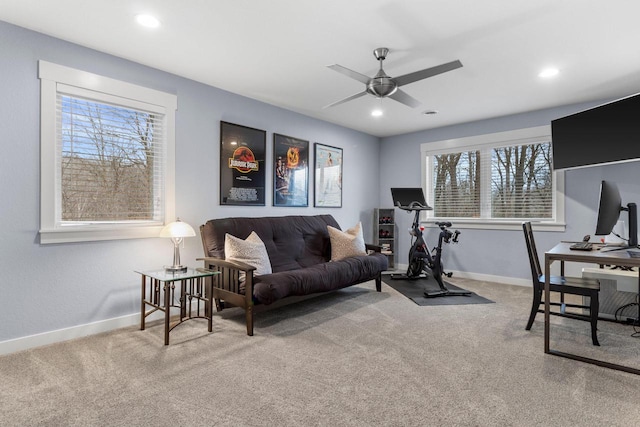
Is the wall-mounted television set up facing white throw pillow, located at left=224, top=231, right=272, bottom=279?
yes

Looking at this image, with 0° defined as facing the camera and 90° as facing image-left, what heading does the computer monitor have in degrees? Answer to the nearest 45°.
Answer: approximately 90°

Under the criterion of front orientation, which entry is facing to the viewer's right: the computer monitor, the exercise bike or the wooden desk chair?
the wooden desk chair

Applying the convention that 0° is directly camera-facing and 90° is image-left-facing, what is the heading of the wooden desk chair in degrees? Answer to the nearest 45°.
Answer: approximately 270°

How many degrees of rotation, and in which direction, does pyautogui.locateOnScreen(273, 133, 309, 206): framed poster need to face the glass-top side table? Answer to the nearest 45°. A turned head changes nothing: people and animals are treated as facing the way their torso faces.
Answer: approximately 90° to its right

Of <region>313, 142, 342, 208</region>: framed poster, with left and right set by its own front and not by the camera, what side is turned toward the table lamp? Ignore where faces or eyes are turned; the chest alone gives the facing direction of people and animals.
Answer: right

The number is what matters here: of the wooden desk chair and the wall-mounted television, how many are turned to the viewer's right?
1

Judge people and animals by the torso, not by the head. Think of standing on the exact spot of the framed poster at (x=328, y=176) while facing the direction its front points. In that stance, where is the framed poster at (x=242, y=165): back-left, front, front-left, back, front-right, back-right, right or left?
right

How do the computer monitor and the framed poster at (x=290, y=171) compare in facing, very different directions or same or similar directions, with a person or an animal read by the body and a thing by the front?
very different directions

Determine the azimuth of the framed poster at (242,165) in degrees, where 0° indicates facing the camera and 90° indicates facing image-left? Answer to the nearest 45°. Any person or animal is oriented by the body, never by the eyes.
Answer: approximately 315°

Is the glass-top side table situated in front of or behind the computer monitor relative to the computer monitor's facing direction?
in front

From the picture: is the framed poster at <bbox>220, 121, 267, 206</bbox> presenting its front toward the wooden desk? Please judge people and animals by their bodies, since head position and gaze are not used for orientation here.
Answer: yes

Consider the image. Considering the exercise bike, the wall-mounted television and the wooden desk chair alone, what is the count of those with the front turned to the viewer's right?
1

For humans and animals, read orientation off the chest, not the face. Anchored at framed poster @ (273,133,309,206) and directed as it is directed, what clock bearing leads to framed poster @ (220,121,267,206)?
framed poster @ (220,121,267,206) is roughly at 3 o'clock from framed poster @ (273,133,309,206).

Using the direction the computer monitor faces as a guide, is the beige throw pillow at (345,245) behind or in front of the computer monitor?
in front
